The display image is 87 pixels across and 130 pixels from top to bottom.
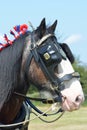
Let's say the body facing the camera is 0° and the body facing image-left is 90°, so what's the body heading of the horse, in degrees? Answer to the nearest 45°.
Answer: approximately 315°
